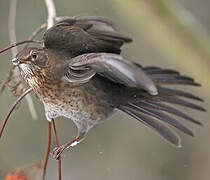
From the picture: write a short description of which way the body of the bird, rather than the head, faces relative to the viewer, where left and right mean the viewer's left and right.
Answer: facing to the left of the viewer
